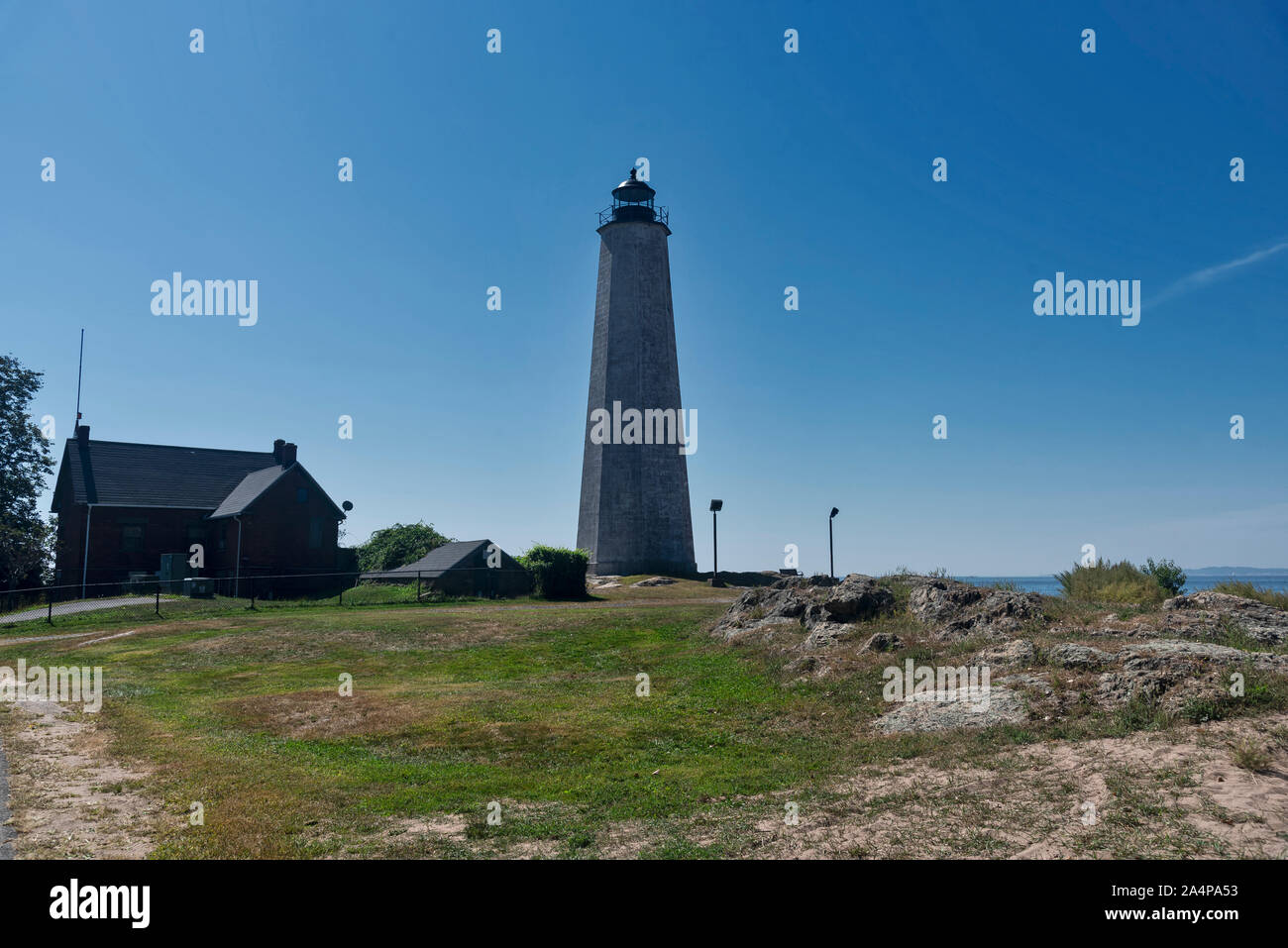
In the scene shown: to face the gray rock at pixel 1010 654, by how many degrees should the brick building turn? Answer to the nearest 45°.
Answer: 0° — it already faces it

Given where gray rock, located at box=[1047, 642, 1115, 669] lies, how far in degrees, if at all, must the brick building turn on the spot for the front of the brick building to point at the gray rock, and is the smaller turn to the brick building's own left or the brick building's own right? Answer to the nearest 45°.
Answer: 0° — it already faces it

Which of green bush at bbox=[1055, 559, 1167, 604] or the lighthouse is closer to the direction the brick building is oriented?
the green bush

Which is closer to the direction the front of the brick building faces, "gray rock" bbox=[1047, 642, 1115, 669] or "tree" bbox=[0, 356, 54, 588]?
the gray rock

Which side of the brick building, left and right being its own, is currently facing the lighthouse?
left

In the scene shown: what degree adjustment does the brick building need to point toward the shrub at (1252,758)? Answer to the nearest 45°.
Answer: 0° — it already faces it
